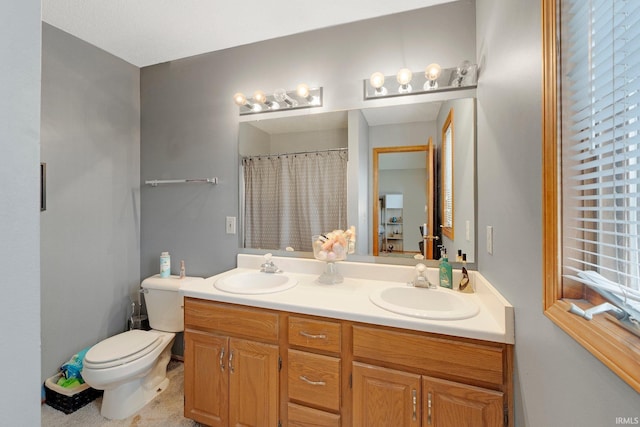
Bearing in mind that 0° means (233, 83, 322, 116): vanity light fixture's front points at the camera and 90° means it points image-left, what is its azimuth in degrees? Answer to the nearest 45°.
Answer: approximately 45°

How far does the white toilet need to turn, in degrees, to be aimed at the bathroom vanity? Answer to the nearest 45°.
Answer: approximately 90° to its left

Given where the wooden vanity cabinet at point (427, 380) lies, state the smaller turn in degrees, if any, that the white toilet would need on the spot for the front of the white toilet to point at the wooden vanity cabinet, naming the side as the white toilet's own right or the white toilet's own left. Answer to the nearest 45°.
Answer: approximately 90° to the white toilet's own left

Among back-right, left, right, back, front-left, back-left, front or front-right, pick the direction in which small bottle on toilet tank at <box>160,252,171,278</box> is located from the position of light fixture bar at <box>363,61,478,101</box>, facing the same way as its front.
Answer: right

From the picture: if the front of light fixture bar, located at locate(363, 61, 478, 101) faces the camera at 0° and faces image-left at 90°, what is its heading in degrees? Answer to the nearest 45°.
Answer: approximately 0°

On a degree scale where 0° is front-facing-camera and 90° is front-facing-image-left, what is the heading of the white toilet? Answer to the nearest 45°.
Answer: approximately 45°

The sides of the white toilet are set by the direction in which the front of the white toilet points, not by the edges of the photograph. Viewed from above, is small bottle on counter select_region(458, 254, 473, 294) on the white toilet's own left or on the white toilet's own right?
on the white toilet's own left

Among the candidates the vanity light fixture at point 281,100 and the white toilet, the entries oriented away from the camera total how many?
0

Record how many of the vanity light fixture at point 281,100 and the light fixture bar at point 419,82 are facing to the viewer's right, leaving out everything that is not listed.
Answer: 0

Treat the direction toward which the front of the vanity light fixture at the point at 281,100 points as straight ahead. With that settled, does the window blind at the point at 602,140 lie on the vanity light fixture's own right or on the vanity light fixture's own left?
on the vanity light fixture's own left

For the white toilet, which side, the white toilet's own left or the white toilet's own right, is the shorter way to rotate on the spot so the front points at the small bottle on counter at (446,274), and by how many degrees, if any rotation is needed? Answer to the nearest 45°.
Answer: approximately 90° to the white toilet's own left
